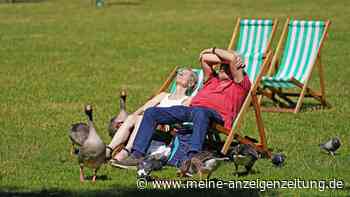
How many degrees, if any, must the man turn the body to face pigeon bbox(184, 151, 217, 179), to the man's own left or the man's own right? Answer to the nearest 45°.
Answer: approximately 45° to the man's own left

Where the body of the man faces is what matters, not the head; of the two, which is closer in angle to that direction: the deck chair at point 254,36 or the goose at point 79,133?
the goose

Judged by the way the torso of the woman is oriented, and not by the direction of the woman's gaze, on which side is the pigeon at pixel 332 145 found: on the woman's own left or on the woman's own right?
on the woman's own left

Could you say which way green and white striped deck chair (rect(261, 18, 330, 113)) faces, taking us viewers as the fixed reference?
facing the viewer and to the left of the viewer

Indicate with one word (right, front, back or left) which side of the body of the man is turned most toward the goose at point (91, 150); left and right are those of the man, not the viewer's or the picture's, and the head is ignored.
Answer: front

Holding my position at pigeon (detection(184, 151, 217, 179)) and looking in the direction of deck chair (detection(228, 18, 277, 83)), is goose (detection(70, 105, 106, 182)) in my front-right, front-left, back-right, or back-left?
back-left

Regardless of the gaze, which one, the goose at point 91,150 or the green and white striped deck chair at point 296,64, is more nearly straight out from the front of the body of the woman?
the goose

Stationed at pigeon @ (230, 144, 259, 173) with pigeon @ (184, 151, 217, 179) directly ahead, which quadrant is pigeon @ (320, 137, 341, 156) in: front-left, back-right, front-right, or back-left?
back-right

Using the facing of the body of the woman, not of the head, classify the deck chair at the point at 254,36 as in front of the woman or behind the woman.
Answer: behind

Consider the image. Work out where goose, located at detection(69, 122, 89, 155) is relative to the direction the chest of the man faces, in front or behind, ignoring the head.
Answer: in front
